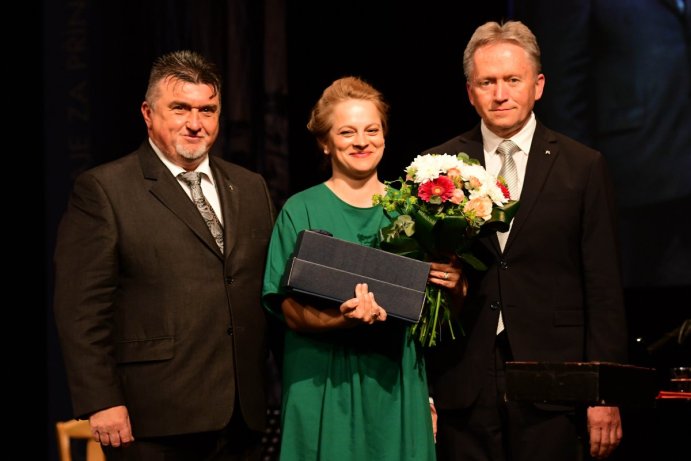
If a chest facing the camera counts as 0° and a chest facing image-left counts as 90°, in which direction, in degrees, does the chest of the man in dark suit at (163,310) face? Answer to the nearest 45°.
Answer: approximately 315°

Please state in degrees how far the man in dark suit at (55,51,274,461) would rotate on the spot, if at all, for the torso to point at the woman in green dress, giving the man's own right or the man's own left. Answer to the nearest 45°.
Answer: approximately 45° to the man's own left

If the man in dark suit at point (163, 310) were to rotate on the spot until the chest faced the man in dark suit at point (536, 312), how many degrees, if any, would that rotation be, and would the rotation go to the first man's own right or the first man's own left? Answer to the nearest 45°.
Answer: approximately 45° to the first man's own left
